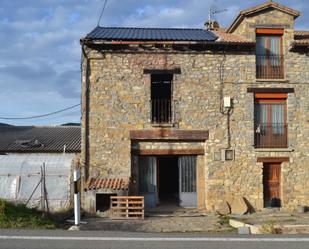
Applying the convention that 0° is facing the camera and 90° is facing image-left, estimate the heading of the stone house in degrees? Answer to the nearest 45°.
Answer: approximately 0°

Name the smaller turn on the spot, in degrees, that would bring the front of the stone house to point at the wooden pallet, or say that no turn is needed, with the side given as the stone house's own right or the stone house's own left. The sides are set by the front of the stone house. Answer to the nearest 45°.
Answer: approximately 45° to the stone house's own right
